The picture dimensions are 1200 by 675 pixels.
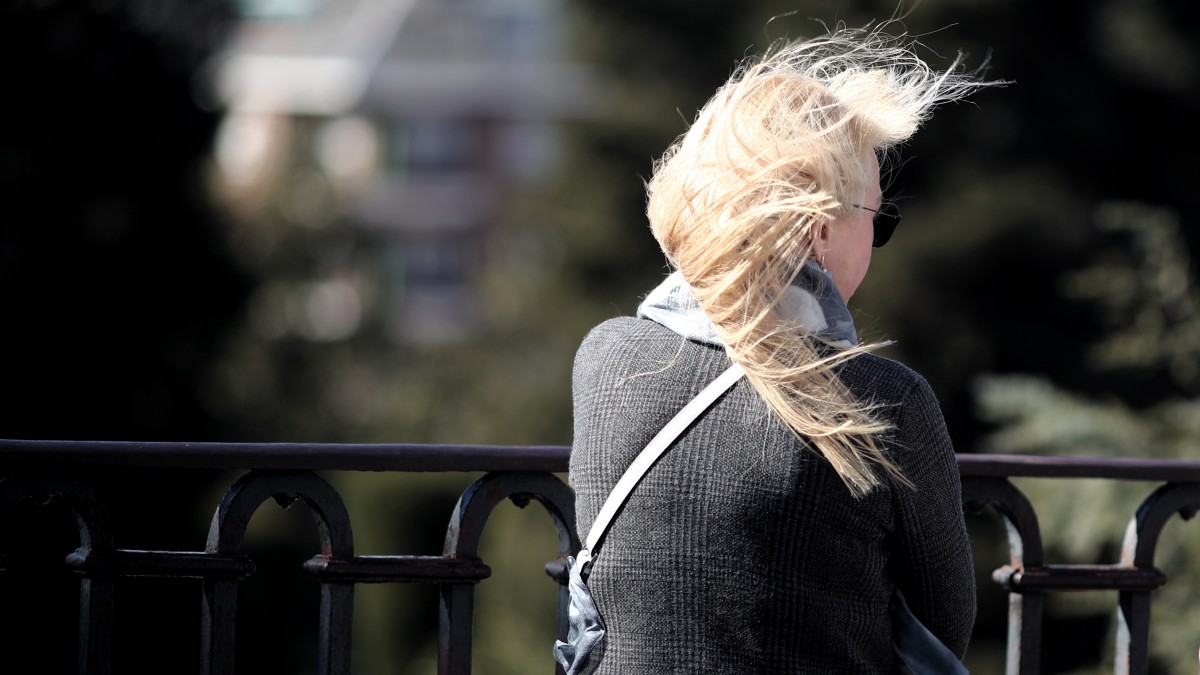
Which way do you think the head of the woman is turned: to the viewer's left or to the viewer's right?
to the viewer's right

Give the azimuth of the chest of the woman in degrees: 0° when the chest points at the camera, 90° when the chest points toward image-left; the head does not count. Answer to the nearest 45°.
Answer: approximately 180°
